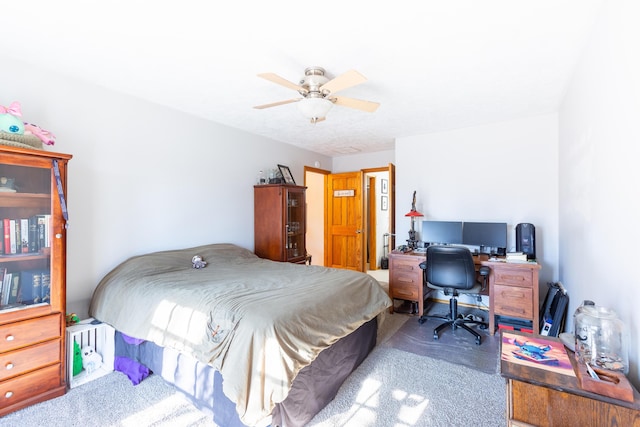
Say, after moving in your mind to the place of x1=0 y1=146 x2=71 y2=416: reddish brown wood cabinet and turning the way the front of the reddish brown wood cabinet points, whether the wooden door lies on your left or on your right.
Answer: on your left

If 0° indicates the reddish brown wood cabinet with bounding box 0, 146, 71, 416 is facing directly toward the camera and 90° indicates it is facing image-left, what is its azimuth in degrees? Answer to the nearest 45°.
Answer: approximately 315°

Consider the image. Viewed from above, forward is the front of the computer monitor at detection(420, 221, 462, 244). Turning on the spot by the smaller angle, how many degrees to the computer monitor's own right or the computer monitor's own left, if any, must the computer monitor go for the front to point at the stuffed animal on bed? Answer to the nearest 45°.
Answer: approximately 45° to the computer monitor's own right

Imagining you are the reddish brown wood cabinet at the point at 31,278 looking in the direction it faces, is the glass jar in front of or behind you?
in front

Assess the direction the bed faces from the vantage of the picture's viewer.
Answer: facing the viewer and to the right of the viewer

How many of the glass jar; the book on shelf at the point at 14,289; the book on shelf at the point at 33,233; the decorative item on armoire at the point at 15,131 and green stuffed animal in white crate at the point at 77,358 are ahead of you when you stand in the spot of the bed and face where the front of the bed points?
1

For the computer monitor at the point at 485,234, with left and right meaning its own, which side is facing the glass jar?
front

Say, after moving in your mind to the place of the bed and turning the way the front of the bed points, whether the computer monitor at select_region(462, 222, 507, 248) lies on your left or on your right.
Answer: on your left

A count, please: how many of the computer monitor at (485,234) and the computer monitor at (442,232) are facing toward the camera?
2

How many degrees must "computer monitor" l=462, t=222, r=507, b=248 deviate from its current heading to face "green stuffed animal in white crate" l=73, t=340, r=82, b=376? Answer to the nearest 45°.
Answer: approximately 45° to its right

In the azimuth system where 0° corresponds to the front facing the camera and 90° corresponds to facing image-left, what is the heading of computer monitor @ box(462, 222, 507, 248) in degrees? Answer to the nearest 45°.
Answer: approximately 0°
